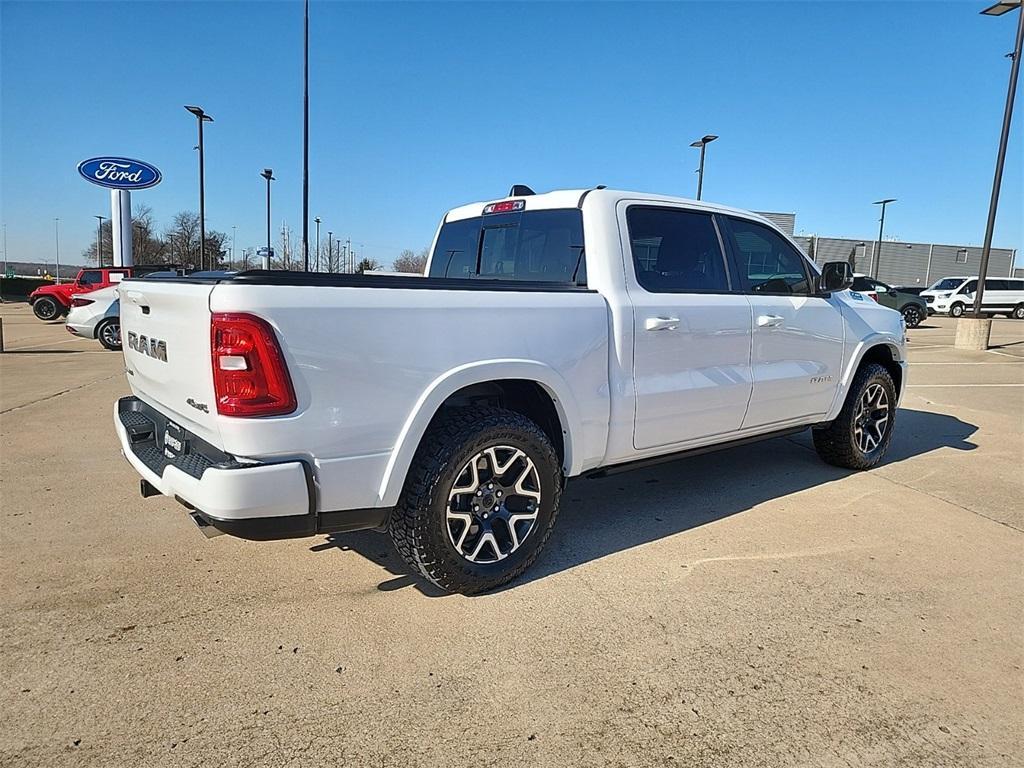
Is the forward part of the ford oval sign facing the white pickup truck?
yes

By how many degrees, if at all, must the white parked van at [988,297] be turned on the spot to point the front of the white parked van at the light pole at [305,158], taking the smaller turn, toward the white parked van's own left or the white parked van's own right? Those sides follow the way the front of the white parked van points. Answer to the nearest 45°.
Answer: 0° — it already faces it

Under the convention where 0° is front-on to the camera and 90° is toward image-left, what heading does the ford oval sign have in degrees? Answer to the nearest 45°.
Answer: approximately 0°

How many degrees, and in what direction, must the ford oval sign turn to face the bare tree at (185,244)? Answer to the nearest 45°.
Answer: approximately 180°

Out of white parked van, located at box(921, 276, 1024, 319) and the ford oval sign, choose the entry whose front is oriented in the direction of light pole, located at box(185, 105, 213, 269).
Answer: the white parked van

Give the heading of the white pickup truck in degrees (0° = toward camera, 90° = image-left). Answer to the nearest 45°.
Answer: approximately 225°

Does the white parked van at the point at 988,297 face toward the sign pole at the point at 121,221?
yes

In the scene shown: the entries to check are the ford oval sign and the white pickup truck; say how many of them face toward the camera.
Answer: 1

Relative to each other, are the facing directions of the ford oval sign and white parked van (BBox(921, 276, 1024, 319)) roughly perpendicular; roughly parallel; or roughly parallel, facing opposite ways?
roughly perpendicular

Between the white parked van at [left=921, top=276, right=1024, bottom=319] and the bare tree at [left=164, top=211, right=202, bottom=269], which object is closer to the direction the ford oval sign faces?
the white parked van
